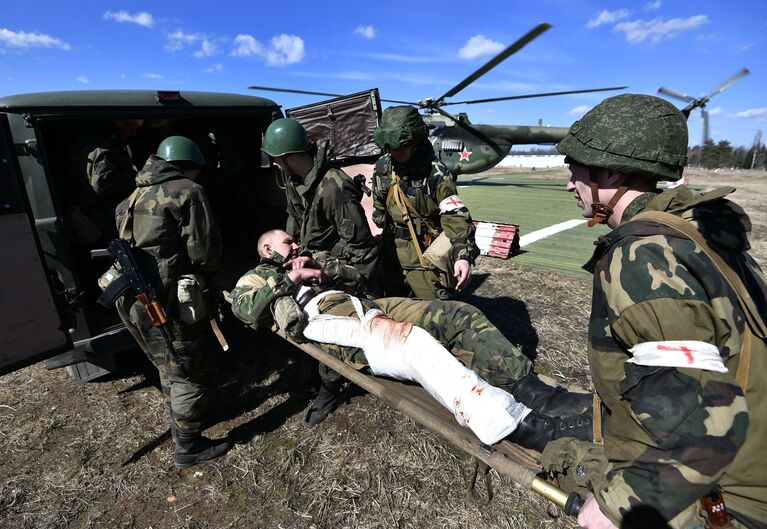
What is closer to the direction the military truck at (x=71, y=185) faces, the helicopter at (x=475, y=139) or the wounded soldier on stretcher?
the helicopter

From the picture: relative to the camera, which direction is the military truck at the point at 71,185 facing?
away from the camera

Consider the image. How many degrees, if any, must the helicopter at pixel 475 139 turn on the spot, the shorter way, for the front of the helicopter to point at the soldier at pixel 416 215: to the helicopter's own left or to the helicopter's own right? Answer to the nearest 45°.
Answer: approximately 90° to the helicopter's own left

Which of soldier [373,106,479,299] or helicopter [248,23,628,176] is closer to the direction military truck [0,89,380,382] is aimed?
the helicopter

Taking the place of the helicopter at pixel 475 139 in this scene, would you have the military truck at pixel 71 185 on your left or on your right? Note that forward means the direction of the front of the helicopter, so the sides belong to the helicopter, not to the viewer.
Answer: on your left

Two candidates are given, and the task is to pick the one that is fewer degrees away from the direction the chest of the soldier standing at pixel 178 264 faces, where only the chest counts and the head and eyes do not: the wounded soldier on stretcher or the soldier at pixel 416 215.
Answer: the soldier

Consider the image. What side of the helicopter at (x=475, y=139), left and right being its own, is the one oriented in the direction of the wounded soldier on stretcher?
left

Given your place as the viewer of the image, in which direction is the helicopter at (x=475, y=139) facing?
facing to the left of the viewer

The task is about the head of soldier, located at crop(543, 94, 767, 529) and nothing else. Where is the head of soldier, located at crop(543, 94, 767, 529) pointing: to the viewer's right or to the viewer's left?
to the viewer's left

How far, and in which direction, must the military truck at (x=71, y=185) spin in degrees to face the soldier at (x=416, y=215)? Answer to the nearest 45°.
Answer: approximately 90° to its right

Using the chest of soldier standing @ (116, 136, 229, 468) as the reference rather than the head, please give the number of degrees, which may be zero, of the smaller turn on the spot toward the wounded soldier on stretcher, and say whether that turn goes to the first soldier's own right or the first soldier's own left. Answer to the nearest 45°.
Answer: approximately 90° to the first soldier's own right

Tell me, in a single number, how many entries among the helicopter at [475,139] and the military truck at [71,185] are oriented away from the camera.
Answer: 1

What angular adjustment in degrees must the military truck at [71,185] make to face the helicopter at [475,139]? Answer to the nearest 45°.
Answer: approximately 45° to its right
